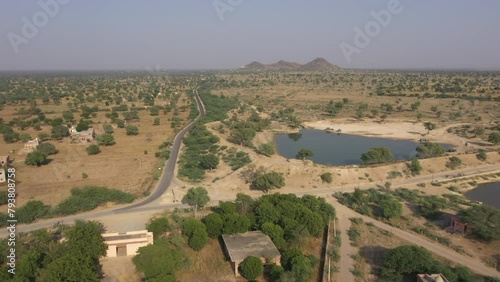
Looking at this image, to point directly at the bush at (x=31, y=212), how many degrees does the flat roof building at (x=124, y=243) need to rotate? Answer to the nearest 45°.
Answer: approximately 135° to its right

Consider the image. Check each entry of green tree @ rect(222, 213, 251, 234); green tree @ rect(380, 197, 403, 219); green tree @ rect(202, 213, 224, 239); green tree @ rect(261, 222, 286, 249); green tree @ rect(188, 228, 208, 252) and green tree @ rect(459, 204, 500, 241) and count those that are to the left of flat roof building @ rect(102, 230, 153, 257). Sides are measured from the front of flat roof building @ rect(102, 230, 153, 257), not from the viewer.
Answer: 6

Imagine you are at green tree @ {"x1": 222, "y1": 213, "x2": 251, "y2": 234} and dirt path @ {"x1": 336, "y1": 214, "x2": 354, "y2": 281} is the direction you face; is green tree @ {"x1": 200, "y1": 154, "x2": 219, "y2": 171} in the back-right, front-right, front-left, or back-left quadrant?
back-left

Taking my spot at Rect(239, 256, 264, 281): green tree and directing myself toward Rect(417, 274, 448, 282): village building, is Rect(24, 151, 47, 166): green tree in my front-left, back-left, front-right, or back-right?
back-left

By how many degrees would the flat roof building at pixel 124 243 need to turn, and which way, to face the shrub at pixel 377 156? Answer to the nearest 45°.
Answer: approximately 135° to its left

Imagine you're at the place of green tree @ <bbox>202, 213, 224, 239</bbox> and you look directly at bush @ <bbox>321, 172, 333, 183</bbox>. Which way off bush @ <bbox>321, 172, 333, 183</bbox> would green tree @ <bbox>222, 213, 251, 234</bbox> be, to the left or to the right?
right

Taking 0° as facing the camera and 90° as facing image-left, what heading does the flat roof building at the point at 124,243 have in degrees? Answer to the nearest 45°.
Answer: approximately 0°

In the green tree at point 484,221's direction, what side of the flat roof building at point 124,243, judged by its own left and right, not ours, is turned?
left

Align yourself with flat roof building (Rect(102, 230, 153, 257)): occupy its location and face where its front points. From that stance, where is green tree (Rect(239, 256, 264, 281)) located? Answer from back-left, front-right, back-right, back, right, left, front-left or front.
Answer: front-left

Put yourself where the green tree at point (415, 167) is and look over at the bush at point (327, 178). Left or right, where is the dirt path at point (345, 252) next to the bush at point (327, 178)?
left

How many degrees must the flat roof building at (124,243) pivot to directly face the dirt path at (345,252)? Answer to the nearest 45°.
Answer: approximately 90° to its left

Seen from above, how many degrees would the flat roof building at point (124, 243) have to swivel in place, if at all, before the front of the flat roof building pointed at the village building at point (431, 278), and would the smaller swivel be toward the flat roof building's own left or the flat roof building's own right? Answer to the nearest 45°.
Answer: approximately 45° to the flat roof building's own left

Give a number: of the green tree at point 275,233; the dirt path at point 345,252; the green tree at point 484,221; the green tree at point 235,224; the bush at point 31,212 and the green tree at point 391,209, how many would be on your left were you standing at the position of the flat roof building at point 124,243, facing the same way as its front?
5

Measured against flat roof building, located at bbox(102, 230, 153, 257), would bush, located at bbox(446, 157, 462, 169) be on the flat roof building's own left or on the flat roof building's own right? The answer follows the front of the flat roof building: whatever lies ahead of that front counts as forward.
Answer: on the flat roof building's own left

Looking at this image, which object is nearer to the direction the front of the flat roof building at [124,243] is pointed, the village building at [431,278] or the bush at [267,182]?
the village building

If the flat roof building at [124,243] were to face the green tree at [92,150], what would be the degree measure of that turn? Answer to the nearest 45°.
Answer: approximately 180°

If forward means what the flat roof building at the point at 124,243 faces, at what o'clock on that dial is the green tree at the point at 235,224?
The green tree is roughly at 9 o'clock from the flat roof building.
